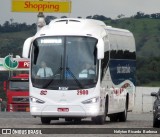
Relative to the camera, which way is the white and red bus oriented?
toward the camera
